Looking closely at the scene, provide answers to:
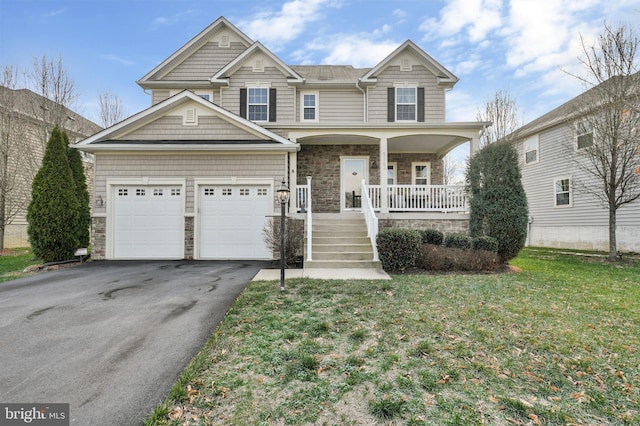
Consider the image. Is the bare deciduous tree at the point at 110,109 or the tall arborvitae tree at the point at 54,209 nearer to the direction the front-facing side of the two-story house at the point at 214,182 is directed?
the tall arborvitae tree

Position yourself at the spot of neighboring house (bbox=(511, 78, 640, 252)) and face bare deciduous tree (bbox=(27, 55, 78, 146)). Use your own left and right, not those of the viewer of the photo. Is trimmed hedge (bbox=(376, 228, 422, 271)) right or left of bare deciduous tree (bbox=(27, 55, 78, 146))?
left

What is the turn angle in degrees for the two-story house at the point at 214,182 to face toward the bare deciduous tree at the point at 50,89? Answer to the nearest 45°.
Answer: approximately 135° to its right

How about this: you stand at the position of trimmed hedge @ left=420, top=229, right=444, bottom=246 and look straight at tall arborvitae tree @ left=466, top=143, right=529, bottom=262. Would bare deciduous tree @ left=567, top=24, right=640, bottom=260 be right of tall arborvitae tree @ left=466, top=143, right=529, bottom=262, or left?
left

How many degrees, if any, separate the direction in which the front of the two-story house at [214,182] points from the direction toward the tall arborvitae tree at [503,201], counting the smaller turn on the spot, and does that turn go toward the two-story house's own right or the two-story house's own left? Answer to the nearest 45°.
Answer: approximately 90° to the two-story house's own left

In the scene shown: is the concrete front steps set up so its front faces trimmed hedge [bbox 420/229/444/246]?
no

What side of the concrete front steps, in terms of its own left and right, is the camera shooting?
front

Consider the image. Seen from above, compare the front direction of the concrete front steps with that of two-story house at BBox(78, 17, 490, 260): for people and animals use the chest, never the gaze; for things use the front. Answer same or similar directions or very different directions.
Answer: same or similar directions

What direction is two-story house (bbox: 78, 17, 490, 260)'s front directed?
toward the camera

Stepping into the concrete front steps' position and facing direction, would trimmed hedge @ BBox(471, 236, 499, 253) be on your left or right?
on your left

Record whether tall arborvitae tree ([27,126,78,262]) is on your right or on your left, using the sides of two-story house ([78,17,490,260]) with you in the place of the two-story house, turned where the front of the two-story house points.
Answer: on your right

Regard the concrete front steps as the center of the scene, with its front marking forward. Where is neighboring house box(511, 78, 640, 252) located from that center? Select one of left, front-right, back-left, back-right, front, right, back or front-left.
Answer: back-left

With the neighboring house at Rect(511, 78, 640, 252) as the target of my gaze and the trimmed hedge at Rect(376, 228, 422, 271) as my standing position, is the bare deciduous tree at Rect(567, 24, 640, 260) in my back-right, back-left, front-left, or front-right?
front-right

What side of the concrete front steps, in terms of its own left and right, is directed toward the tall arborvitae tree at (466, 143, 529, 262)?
left

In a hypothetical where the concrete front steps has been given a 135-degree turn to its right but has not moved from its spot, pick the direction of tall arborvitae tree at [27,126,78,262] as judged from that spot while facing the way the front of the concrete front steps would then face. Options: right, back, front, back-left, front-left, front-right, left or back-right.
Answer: front-left

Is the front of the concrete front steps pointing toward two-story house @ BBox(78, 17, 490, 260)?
no

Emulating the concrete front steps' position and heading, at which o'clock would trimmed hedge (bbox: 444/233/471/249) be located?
The trimmed hedge is roughly at 9 o'clock from the concrete front steps.

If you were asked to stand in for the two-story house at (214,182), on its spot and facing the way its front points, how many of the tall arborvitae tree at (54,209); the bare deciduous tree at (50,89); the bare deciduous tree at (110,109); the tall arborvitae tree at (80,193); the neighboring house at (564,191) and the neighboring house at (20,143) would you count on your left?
1

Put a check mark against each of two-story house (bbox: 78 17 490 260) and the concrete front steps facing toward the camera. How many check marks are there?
2
